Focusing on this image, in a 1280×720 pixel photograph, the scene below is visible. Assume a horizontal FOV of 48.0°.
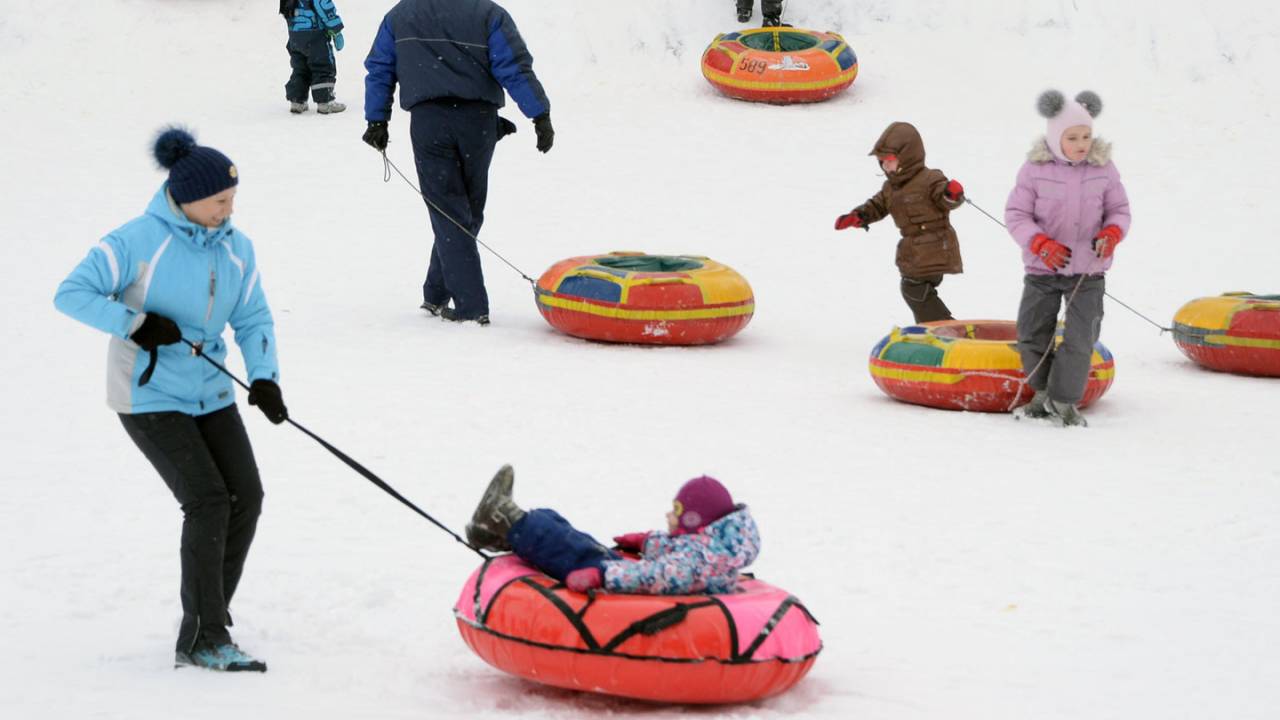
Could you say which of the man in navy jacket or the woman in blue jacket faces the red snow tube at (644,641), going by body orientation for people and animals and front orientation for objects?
the woman in blue jacket

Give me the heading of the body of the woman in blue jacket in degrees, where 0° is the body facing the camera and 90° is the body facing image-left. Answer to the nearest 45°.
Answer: approximately 315°

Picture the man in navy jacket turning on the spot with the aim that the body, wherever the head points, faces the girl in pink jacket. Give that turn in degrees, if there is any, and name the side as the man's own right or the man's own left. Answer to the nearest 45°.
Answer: approximately 135° to the man's own right

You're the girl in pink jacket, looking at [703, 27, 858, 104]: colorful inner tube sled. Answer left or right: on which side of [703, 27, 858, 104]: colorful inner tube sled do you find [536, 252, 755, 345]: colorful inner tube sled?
left

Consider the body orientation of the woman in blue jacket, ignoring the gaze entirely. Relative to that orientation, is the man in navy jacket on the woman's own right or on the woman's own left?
on the woman's own left

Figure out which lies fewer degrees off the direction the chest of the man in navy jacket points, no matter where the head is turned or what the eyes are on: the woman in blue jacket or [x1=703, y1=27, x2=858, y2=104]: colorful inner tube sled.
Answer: the colorful inner tube sled

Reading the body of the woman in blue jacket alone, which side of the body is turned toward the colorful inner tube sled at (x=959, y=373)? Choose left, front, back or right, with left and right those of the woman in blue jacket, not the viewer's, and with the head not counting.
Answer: left

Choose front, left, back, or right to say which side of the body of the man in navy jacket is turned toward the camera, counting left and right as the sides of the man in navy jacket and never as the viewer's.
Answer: back

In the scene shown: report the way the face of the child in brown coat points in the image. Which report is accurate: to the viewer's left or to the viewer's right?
to the viewer's left

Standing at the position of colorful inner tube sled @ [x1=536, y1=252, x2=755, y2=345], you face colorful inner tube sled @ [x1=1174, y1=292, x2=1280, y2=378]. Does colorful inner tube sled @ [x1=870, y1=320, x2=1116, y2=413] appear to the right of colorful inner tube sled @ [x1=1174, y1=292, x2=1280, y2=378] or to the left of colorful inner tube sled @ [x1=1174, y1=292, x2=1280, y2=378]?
right

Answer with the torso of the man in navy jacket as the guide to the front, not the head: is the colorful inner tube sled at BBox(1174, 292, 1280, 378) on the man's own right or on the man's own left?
on the man's own right

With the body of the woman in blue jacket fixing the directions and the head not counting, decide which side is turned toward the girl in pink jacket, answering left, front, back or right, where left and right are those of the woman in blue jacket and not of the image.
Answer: left

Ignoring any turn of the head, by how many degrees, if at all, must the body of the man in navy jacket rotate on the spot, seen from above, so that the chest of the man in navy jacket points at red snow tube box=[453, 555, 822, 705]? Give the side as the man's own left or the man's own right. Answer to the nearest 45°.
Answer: approximately 180°

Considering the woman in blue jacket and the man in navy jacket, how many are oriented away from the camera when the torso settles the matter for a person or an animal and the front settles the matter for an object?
1

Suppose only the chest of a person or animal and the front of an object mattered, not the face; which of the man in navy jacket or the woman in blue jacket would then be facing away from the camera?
the man in navy jacket

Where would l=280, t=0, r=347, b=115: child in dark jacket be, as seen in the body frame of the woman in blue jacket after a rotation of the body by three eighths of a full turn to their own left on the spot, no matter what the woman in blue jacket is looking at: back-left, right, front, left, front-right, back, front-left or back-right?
front
